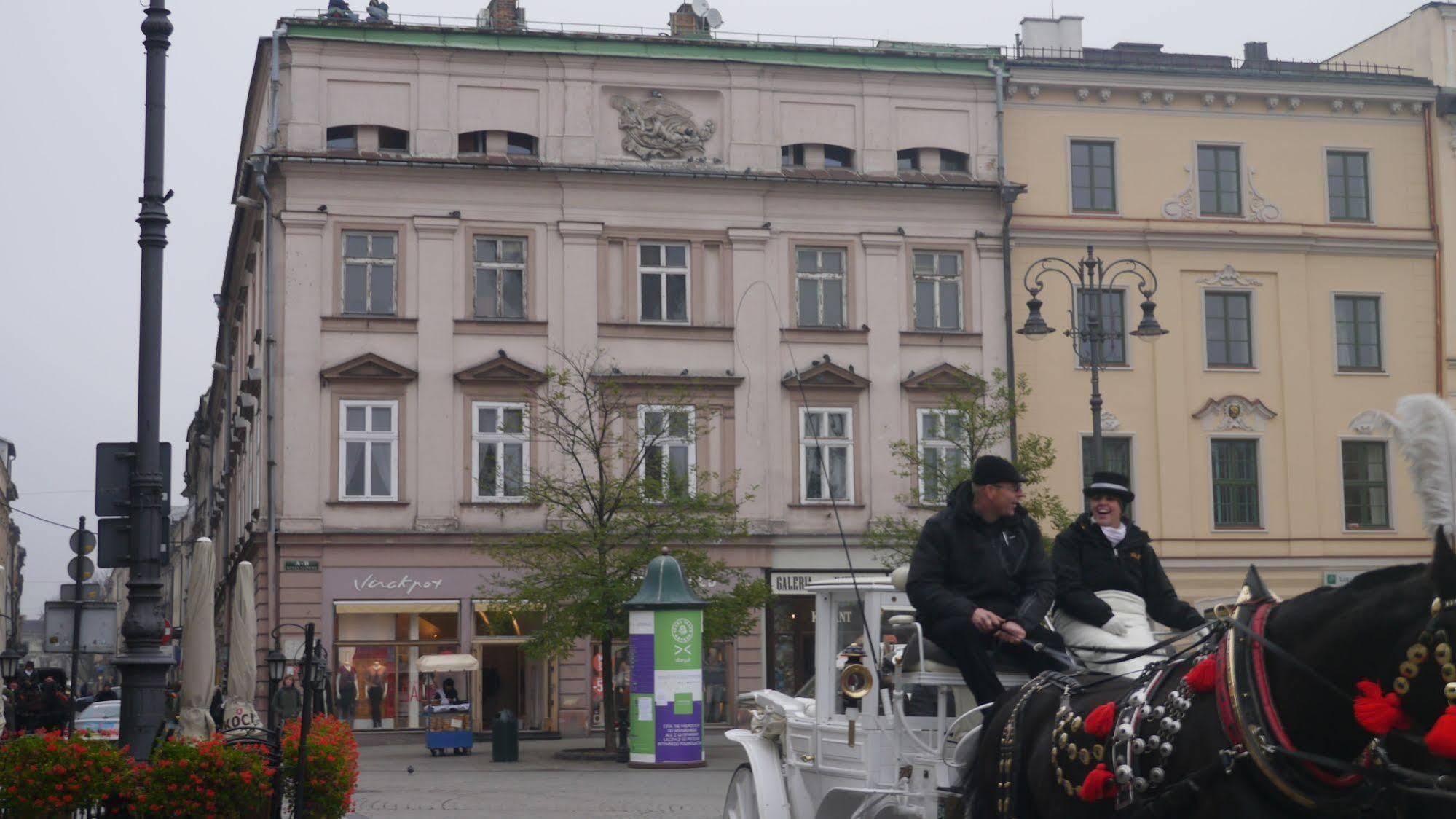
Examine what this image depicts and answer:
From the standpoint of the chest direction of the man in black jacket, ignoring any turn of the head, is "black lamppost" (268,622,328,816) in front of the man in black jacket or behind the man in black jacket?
behind

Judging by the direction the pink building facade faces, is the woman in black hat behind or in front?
in front

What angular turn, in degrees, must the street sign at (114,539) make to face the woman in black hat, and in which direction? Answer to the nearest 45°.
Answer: approximately 135° to its right

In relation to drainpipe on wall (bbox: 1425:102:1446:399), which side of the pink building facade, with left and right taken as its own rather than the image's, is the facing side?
left

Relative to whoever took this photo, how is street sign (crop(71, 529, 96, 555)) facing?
facing away from the viewer

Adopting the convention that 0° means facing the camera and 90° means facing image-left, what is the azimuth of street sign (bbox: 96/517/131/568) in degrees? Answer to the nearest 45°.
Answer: approximately 180°

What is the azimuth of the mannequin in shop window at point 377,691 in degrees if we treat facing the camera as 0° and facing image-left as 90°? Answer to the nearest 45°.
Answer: approximately 0°

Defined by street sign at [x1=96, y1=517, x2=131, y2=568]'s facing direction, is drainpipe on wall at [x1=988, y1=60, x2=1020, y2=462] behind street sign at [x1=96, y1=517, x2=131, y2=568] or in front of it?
in front

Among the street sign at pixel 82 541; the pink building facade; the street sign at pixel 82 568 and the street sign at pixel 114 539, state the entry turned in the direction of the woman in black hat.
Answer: the pink building facade

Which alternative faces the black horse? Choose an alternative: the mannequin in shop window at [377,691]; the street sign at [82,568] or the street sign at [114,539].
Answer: the mannequin in shop window

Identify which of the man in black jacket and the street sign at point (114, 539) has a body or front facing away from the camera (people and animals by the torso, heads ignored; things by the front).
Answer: the street sign

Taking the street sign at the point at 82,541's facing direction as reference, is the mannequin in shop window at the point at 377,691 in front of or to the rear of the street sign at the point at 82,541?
in front
